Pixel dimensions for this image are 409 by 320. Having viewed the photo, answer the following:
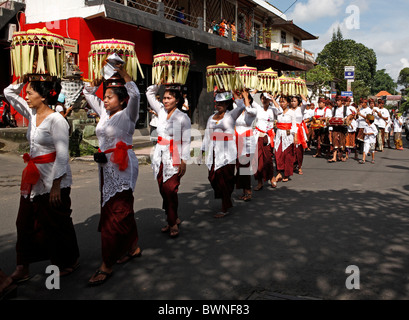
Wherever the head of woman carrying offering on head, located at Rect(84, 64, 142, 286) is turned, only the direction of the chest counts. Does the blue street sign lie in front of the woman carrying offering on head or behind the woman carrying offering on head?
behind

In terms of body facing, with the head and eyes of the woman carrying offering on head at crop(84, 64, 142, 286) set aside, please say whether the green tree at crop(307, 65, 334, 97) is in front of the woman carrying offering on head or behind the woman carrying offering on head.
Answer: behind

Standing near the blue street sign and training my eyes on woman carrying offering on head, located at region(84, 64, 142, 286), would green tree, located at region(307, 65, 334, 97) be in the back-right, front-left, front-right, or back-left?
back-right

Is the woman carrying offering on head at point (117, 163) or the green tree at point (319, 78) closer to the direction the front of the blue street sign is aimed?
the woman carrying offering on head

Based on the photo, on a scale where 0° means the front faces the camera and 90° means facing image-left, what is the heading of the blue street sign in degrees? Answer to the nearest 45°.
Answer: approximately 0°

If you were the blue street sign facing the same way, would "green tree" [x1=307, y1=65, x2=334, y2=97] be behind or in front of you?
behind

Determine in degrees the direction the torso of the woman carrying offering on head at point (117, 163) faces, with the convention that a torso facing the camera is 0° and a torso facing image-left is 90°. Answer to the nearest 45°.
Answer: approximately 45°
